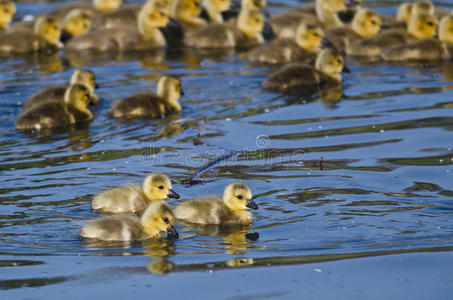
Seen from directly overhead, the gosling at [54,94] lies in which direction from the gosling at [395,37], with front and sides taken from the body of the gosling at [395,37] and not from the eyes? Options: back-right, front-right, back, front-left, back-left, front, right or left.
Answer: back-right

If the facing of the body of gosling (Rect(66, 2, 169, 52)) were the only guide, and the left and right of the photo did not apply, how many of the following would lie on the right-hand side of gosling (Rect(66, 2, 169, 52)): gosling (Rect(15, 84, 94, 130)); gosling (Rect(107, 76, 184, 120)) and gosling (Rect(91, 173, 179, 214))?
3

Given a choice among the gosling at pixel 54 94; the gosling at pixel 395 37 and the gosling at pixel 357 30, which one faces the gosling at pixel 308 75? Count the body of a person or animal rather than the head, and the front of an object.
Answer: the gosling at pixel 54 94

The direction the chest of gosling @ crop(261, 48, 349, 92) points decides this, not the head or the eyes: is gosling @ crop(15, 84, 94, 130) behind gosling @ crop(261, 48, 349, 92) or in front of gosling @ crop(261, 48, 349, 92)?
behind

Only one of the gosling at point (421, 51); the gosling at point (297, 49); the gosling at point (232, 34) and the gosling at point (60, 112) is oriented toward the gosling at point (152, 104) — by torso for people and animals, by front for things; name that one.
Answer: the gosling at point (60, 112)

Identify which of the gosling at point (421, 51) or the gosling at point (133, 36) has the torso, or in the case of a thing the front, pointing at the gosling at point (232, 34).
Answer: the gosling at point (133, 36)

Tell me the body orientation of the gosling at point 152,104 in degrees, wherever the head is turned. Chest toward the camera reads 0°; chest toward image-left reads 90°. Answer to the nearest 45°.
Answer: approximately 270°

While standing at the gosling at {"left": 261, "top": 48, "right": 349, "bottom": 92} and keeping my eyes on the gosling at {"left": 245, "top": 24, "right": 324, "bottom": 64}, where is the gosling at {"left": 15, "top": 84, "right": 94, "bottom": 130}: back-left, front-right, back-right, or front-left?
back-left

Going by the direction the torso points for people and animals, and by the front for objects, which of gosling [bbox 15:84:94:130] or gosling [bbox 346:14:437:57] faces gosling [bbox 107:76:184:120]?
gosling [bbox 15:84:94:130]

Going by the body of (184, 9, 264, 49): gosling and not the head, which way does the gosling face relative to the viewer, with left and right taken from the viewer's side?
facing to the right of the viewer

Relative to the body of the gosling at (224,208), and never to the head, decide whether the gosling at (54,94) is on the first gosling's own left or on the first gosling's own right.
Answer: on the first gosling's own left

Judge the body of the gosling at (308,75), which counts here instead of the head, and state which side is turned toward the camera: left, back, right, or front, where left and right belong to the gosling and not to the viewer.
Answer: right

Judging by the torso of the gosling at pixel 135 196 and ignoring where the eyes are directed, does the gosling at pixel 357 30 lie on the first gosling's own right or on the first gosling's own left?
on the first gosling's own left

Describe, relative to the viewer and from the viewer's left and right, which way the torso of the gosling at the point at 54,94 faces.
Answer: facing to the right of the viewer

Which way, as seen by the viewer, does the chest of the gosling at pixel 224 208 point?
to the viewer's right
